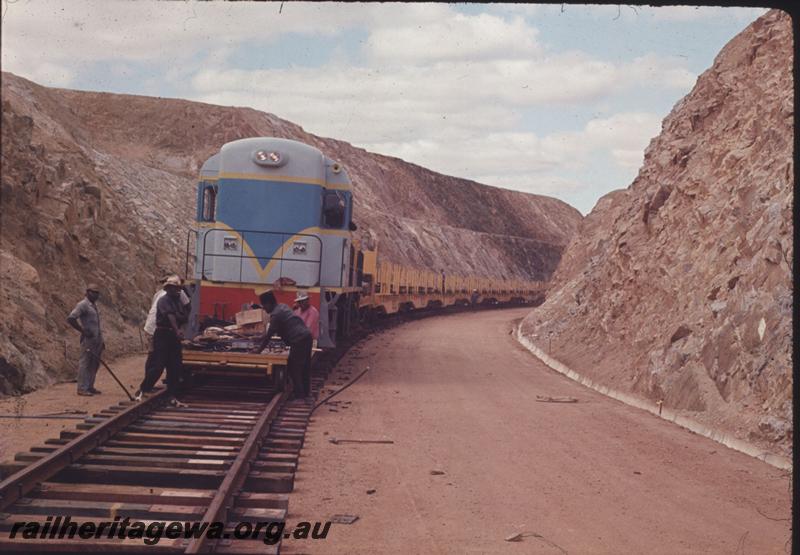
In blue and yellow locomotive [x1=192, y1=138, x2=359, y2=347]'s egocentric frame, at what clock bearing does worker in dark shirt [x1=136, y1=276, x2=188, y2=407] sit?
The worker in dark shirt is roughly at 1 o'clock from the blue and yellow locomotive.

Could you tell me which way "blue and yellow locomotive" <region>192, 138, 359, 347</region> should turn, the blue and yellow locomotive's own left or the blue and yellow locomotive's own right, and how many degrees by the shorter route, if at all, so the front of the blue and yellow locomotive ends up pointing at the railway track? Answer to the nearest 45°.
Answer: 0° — it already faces it

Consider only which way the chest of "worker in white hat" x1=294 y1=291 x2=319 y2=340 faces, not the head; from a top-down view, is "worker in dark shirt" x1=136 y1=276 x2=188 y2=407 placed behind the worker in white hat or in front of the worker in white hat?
in front

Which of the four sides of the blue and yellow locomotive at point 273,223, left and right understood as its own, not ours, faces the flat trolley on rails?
front

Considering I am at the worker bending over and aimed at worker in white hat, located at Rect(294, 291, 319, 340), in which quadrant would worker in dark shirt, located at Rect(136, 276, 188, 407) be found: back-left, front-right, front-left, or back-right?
back-left

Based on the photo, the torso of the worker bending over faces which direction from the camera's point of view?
to the viewer's left

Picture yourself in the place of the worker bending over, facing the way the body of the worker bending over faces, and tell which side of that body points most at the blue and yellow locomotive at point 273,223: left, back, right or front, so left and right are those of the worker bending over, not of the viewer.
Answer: right

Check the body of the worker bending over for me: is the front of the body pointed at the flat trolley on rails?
yes

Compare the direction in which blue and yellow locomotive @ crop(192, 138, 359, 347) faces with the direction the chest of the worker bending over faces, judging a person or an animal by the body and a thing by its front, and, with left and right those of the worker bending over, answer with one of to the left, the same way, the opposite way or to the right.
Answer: to the left

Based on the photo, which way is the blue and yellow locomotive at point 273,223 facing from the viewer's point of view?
toward the camera
